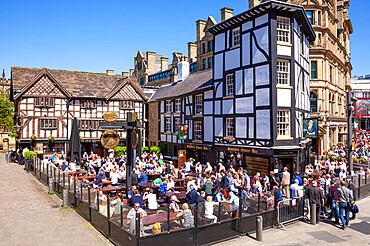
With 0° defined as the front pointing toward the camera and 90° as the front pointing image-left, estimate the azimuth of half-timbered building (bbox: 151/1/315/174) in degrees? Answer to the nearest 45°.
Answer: approximately 45°

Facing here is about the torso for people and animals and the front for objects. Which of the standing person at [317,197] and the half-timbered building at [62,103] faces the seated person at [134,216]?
the half-timbered building

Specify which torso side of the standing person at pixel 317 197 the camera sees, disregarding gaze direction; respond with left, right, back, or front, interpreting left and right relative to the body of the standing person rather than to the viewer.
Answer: back

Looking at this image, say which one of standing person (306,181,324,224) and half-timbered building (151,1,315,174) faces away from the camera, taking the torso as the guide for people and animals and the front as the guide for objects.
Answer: the standing person

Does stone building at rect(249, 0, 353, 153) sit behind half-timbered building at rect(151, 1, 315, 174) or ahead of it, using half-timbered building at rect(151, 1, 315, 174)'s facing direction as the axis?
behind

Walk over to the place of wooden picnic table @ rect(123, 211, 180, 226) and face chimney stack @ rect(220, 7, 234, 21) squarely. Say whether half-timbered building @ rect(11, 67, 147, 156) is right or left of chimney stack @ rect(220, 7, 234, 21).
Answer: left

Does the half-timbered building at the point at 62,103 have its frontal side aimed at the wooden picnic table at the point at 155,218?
yes
